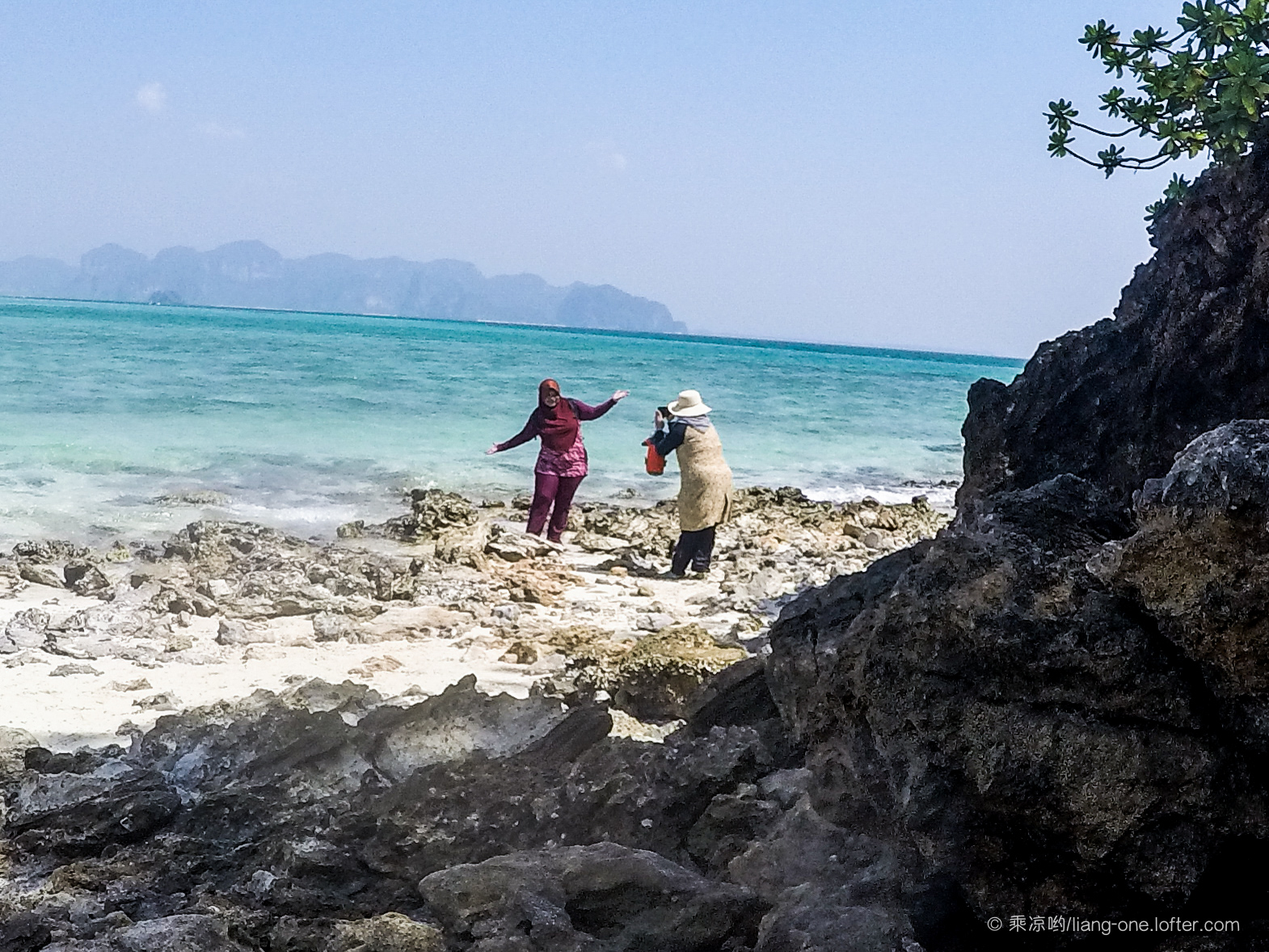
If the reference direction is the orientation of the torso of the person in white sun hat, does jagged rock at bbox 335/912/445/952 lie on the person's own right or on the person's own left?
on the person's own left

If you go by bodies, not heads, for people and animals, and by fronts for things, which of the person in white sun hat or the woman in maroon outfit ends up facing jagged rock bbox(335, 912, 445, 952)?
the woman in maroon outfit

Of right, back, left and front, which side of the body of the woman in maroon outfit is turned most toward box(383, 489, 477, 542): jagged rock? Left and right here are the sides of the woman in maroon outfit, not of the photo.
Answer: right

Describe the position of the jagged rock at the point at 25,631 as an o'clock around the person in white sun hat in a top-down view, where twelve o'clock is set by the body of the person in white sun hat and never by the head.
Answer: The jagged rock is roughly at 9 o'clock from the person in white sun hat.

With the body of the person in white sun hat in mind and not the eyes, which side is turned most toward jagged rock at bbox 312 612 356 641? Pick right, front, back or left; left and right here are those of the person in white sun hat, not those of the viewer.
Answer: left

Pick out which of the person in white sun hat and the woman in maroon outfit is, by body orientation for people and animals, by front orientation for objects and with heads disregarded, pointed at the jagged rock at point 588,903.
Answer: the woman in maroon outfit

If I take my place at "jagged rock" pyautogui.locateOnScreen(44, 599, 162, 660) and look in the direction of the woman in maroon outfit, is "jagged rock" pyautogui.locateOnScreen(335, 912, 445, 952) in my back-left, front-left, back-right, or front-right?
back-right

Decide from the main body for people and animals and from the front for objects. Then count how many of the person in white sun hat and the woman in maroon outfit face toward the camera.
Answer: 1

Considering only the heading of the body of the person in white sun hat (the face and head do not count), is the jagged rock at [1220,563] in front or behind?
behind

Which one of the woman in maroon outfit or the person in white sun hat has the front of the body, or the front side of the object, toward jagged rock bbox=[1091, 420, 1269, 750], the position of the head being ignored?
the woman in maroon outfit

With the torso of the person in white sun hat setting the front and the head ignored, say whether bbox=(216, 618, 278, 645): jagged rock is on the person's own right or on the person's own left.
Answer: on the person's own left

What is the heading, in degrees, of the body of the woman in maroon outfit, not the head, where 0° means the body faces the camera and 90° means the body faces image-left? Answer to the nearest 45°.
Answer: approximately 0°

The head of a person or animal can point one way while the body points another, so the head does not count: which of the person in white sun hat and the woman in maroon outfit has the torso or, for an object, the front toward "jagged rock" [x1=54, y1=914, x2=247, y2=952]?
the woman in maroon outfit

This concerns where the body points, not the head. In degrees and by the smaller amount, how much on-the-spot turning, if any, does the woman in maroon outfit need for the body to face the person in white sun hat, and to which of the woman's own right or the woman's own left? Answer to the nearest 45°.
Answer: approximately 45° to the woman's own left

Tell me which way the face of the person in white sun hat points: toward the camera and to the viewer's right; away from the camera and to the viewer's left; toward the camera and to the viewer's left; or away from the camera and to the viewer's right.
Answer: away from the camera and to the viewer's left

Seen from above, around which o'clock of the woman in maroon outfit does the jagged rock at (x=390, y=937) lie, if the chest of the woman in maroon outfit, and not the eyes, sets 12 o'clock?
The jagged rock is roughly at 12 o'clock from the woman in maroon outfit.

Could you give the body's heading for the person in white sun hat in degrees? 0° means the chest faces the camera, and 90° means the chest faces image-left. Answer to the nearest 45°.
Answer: approximately 135°
